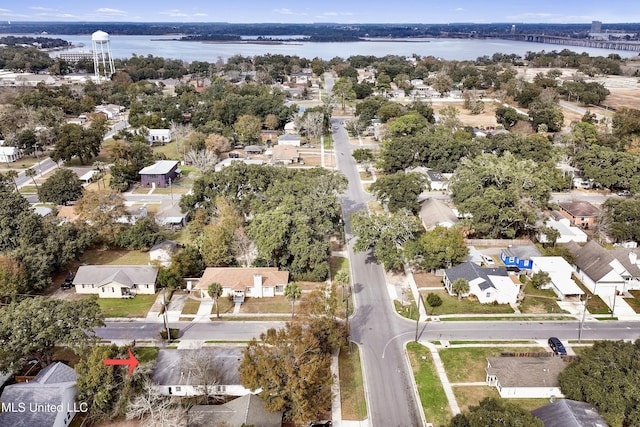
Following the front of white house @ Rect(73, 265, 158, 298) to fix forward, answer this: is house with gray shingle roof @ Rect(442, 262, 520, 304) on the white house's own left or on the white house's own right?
on the white house's own left

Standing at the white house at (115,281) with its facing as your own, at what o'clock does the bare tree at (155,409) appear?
The bare tree is roughly at 12 o'clock from the white house.

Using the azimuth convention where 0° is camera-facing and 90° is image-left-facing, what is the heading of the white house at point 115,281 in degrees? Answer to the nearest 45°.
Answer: approximately 0°

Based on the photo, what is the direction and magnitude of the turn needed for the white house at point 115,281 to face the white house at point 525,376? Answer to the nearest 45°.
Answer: approximately 45° to its left

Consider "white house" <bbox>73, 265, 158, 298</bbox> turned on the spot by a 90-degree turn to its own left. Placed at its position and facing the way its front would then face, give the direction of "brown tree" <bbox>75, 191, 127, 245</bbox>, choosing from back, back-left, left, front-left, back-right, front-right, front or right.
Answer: left

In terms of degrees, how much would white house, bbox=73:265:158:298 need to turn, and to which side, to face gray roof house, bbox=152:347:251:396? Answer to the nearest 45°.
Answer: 0° — it already faces it

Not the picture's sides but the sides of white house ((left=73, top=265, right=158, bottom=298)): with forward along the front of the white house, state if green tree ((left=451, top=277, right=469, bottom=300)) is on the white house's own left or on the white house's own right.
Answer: on the white house's own left

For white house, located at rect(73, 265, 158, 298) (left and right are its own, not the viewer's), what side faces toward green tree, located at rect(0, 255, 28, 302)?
right

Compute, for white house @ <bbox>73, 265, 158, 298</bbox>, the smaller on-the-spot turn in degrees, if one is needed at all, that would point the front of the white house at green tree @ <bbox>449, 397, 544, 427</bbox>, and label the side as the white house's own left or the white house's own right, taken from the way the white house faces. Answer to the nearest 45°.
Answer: approximately 45° to the white house's own left

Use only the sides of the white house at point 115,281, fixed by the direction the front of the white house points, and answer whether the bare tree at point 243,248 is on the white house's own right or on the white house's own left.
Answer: on the white house's own left

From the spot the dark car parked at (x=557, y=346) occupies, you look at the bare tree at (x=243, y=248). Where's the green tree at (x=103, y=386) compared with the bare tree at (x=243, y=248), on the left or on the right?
left

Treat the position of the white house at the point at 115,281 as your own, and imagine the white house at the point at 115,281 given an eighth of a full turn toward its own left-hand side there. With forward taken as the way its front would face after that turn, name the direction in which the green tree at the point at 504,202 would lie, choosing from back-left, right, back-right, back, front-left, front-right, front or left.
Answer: front-left
